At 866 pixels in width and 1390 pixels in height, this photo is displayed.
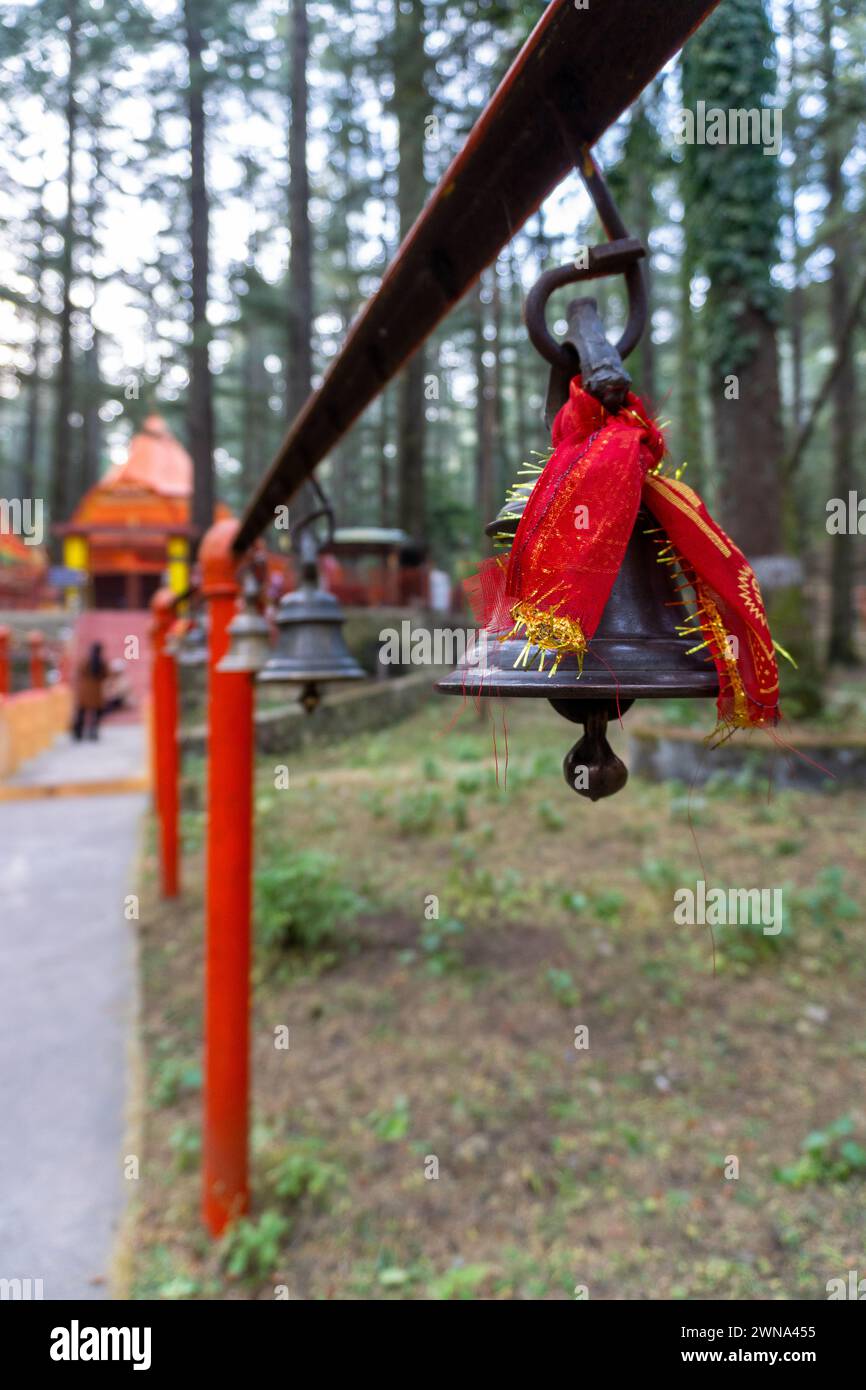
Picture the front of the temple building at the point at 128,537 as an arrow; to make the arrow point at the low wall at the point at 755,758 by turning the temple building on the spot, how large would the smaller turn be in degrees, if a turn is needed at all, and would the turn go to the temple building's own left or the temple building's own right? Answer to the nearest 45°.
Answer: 0° — it already faces it

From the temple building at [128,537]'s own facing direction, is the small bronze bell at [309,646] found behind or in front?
in front

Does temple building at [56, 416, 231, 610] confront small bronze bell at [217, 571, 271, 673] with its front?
yes

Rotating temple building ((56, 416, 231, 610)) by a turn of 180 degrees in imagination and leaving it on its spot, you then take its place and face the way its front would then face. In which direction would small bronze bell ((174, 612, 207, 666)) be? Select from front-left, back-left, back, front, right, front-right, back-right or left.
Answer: back

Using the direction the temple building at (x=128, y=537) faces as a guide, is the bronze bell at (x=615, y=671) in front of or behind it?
in front

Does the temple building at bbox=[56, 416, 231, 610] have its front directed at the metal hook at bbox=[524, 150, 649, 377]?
yes

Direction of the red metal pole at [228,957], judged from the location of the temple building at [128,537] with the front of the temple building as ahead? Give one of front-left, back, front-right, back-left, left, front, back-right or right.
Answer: front

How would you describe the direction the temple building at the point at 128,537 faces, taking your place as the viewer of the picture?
facing the viewer

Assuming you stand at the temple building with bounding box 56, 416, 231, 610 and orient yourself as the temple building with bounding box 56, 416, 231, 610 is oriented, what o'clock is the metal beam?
The metal beam is roughly at 12 o'clock from the temple building.

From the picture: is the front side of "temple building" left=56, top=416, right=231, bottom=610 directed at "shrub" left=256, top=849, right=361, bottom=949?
yes

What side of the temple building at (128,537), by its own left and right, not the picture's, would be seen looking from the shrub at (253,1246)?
front

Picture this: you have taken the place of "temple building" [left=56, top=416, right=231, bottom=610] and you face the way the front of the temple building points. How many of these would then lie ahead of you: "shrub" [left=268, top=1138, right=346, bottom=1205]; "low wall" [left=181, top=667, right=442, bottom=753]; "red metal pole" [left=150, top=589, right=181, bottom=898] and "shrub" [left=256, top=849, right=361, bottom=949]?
4

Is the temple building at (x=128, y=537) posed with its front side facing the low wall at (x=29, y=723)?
yes

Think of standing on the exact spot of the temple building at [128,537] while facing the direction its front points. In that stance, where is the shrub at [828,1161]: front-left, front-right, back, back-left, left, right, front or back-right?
front
